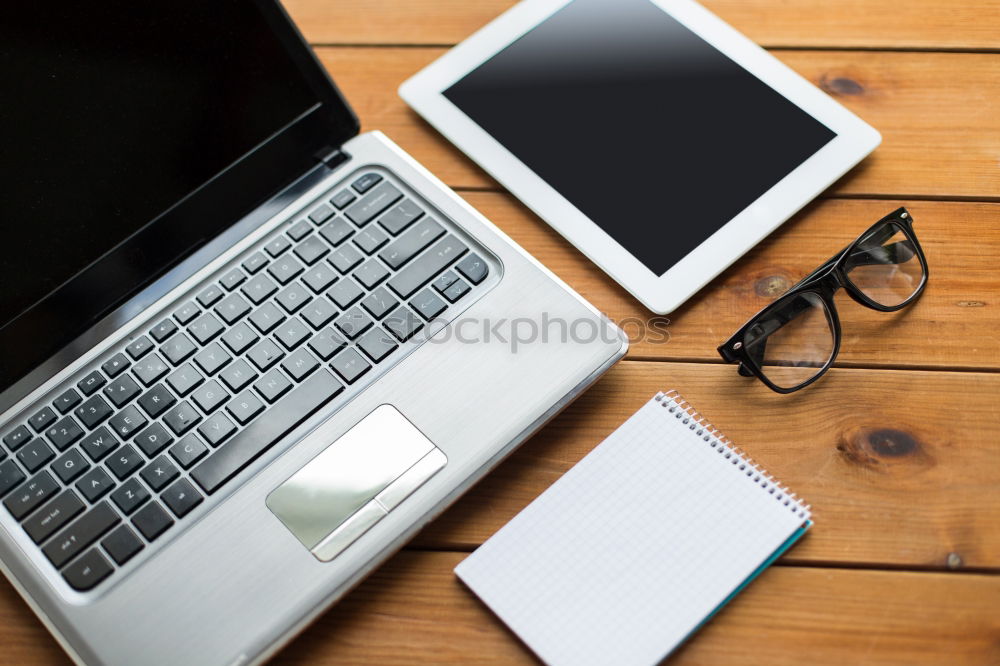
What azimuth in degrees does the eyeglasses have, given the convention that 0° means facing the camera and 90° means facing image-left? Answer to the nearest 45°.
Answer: approximately 315°

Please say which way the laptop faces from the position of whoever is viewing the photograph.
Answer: facing the viewer and to the right of the viewer

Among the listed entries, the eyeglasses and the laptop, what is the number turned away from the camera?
0

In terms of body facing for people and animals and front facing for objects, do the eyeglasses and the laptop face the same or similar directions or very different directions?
same or similar directions
